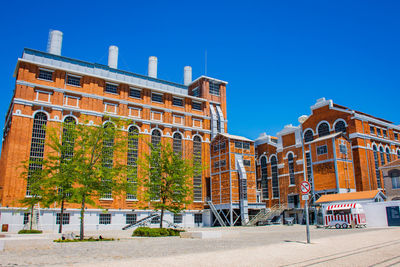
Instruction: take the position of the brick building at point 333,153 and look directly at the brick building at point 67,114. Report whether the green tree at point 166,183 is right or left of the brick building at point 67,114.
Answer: left

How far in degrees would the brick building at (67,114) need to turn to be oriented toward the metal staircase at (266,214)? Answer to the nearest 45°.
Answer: approximately 45° to its left

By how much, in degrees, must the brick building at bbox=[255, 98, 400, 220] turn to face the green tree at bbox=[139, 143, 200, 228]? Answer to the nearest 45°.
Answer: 0° — it already faces it

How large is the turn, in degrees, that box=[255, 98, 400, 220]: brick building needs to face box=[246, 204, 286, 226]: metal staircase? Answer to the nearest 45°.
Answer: approximately 45° to its right

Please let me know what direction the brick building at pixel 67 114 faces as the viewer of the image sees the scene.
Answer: facing the viewer and to the right of the viewer

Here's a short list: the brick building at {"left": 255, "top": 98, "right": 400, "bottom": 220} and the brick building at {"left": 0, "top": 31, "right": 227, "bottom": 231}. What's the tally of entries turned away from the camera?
0

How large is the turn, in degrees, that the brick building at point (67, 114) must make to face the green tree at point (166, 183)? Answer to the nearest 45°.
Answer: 0° — it already faces it

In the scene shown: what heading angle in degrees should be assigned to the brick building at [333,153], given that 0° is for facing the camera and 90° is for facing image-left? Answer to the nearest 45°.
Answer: approximately 45°
